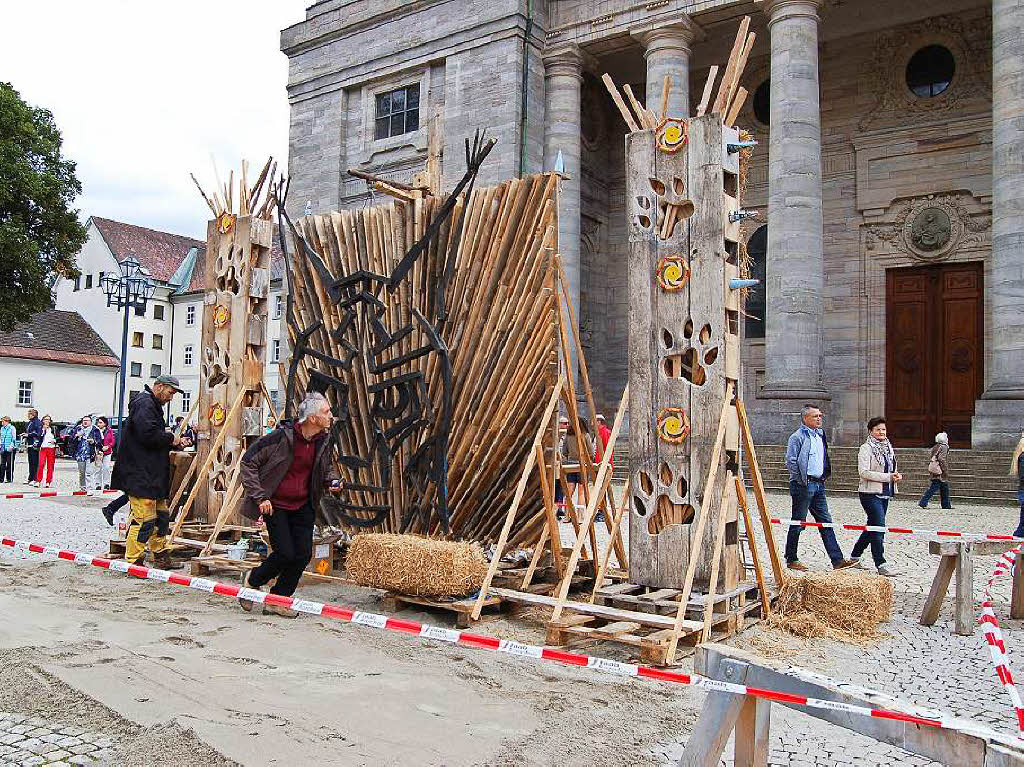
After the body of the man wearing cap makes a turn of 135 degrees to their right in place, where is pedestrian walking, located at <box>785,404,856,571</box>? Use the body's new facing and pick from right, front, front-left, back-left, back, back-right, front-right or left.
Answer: back-left

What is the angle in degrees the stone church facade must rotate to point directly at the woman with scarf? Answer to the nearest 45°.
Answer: approximately 45° to its left

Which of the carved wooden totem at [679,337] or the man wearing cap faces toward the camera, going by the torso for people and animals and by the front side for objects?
the carved wooden totem

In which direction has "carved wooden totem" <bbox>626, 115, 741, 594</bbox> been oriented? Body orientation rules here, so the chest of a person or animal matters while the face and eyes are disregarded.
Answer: toward the camera

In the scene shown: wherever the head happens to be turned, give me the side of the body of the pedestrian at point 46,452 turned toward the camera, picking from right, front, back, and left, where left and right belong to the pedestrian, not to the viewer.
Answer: front

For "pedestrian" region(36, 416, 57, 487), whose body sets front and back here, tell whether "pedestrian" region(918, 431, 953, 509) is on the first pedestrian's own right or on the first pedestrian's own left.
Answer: on the first pedestrian's own left

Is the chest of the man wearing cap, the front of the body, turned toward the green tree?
no

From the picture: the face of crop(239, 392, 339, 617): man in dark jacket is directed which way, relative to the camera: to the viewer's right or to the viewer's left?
to the viewer's right

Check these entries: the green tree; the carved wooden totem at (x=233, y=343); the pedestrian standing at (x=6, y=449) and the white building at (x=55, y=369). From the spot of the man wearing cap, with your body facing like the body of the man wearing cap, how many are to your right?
0

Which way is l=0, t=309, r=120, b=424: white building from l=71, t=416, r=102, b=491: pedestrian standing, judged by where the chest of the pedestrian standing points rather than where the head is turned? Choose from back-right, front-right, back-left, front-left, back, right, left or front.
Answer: back

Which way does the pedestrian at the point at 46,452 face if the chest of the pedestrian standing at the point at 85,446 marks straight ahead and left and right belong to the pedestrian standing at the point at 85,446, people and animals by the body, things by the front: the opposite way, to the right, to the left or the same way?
the same way

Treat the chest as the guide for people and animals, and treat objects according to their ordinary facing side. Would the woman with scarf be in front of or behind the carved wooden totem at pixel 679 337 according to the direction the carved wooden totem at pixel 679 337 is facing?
behind

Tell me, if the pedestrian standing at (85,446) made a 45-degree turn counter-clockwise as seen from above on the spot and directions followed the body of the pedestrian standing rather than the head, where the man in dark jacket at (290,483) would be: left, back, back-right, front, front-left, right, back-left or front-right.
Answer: front-right

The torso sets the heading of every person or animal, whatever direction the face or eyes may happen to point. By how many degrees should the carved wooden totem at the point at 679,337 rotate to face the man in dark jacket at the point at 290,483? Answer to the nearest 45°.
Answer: approximately 90° to its right

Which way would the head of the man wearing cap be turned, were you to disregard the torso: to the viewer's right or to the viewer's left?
to the viewer's right

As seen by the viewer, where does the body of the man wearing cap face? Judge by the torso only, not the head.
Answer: to the viewer's right
